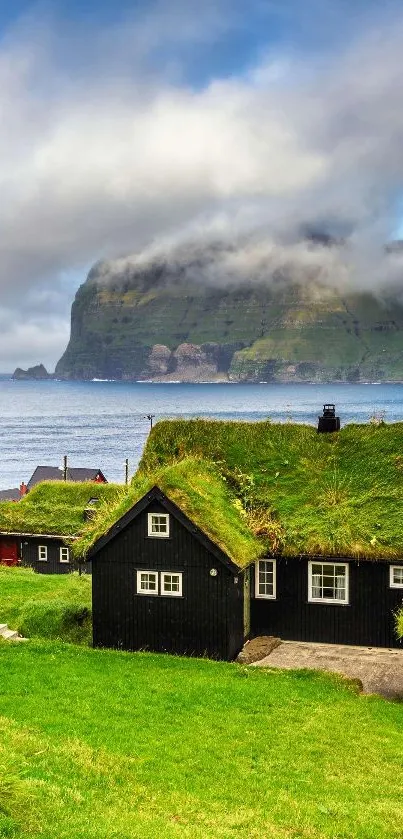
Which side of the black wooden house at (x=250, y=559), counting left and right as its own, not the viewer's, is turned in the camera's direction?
front
